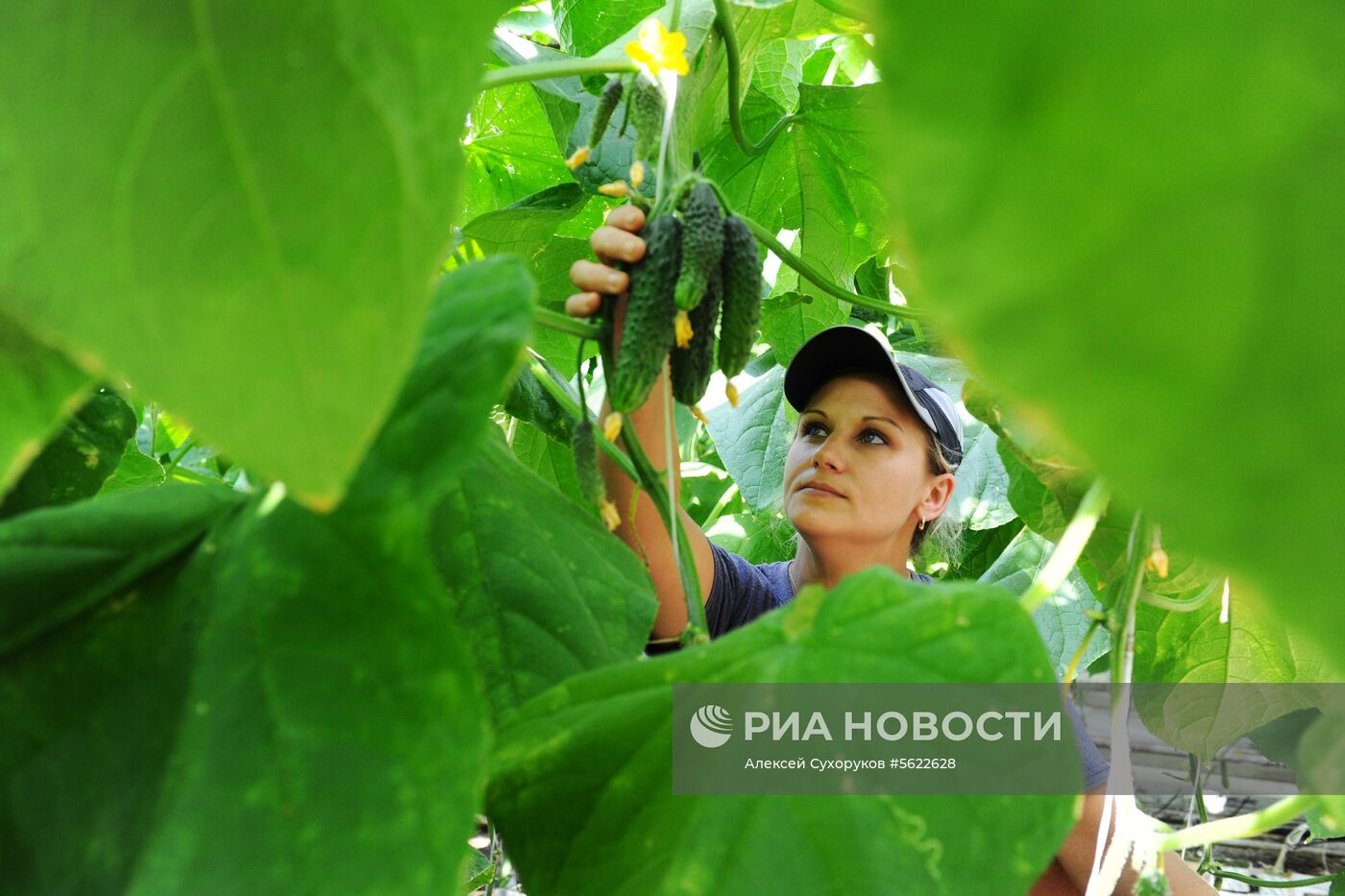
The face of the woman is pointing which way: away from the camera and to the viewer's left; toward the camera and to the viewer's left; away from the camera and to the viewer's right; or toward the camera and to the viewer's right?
toward the camera and to the viewer's left

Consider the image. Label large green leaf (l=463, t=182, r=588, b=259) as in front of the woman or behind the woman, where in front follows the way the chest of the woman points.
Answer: in front

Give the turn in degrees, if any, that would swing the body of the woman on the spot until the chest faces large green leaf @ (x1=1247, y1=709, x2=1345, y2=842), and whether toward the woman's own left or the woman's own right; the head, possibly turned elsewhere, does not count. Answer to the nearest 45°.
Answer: approximately 90° to the woman's own left

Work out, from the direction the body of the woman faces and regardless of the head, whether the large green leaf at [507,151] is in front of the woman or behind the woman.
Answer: in front

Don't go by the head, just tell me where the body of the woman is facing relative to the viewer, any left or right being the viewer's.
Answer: facing the viewer and to the left of the viewer
